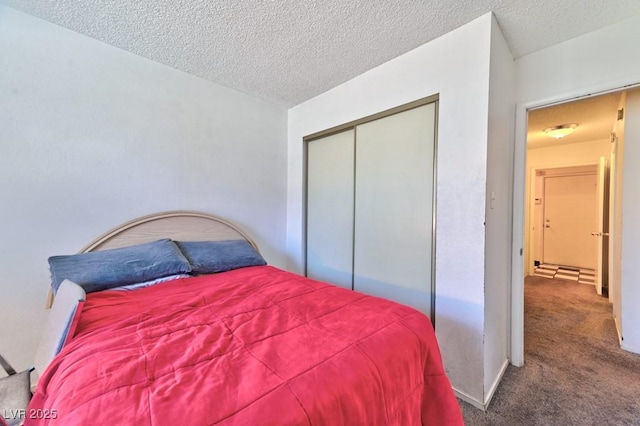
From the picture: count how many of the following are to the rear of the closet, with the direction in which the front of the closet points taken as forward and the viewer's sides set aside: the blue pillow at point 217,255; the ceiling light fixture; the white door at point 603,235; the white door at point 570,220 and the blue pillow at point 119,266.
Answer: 3

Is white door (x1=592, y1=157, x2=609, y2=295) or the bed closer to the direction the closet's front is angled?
the bed

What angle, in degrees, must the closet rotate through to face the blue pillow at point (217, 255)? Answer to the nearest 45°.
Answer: approximately 45° to its right

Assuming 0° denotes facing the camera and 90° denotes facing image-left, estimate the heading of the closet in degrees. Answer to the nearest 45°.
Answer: approximately 45°

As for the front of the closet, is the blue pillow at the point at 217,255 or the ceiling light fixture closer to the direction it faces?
the blue pillow

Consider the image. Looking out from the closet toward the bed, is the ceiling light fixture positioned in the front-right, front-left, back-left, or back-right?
back-left

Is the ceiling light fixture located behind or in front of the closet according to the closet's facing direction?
behind

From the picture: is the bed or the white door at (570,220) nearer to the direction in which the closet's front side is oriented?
the bed

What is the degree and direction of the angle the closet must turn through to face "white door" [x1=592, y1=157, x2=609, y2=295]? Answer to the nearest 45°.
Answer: approximately 180°

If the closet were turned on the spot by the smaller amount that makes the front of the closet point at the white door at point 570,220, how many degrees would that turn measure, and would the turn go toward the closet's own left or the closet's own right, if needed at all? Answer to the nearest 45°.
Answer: approximately 180°
